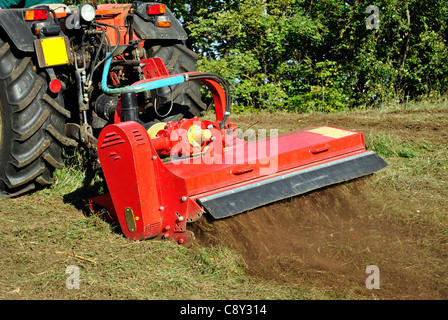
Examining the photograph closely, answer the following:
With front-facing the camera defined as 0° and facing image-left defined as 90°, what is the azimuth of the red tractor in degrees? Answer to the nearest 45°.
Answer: approximately 135°

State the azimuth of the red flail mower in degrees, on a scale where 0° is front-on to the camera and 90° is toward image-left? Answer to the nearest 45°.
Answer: approximately 135°
